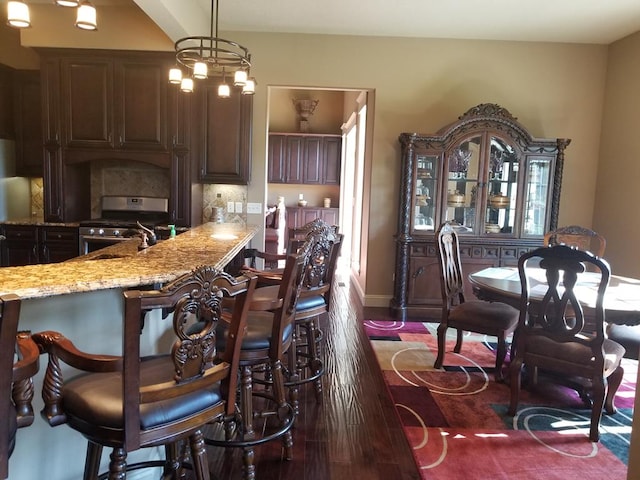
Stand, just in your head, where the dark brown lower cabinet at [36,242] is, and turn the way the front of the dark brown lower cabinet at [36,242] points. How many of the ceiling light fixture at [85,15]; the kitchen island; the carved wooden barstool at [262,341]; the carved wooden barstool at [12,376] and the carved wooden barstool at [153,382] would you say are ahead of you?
5

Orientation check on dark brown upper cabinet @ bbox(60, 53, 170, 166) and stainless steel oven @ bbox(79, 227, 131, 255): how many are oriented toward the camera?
2

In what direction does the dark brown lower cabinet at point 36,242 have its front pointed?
toward the camera

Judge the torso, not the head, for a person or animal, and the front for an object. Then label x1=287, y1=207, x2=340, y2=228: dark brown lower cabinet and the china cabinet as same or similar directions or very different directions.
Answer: same or similar directions

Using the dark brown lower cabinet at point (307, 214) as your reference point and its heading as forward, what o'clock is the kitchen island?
The kitchen island is roughly at 12 o'clock from the dark brown lower cabinet.

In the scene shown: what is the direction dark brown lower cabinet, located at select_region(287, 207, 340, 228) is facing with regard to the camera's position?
facing the viewer

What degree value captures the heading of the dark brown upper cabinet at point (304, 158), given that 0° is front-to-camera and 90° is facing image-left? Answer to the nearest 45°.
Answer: approximately 0°

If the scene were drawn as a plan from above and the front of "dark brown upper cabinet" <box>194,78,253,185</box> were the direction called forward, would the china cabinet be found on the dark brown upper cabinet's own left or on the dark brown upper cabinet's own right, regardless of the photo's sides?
on the dark brown upper cabinet's own left

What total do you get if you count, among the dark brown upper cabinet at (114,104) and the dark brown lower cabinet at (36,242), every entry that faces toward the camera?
2

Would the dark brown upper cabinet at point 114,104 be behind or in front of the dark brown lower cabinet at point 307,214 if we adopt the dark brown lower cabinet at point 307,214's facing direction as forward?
in front

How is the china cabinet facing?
toward the camera

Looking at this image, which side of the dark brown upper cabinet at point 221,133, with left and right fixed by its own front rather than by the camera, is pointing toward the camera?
front

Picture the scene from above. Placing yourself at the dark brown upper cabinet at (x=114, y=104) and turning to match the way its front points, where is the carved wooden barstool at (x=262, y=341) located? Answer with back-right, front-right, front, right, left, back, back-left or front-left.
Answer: front

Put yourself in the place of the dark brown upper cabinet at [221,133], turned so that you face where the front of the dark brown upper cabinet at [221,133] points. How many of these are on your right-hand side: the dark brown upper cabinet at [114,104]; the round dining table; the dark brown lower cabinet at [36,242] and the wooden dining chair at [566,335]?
2

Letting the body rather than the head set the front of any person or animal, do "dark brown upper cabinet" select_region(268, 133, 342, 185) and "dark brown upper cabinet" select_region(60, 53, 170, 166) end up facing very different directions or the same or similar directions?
same or similar directions

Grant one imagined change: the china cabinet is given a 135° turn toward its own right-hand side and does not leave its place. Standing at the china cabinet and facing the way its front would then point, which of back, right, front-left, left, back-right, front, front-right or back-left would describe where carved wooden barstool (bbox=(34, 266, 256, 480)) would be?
back-left
